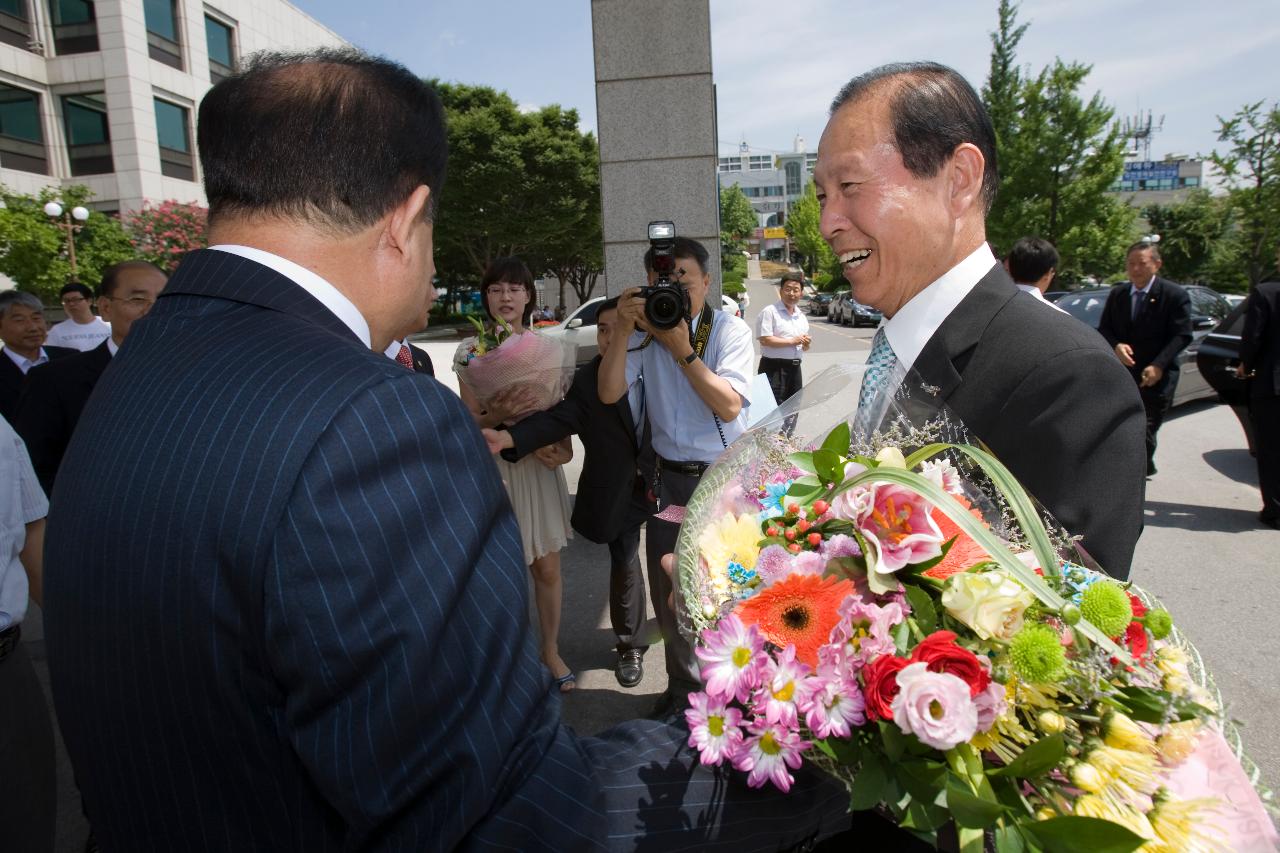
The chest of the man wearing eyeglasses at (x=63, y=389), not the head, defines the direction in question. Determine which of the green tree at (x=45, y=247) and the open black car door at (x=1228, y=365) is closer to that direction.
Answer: the open black car door

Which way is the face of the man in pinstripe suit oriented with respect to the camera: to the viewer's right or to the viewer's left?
to the viewer's right

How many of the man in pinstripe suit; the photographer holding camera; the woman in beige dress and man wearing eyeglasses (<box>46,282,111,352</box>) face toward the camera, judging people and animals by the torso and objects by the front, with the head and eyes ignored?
3

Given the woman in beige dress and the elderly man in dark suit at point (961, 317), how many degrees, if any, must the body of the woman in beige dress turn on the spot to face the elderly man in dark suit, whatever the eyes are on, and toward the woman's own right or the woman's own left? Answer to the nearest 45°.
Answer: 0° — they already face them

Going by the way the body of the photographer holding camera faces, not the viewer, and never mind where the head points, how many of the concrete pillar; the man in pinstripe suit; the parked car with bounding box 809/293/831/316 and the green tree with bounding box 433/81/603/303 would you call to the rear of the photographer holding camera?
3

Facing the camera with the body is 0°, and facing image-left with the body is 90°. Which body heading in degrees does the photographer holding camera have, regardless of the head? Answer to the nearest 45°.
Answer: approximately 0°

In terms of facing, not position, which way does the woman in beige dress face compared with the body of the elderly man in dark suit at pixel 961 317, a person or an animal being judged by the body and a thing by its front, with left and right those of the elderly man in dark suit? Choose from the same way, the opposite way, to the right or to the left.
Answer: to the left
